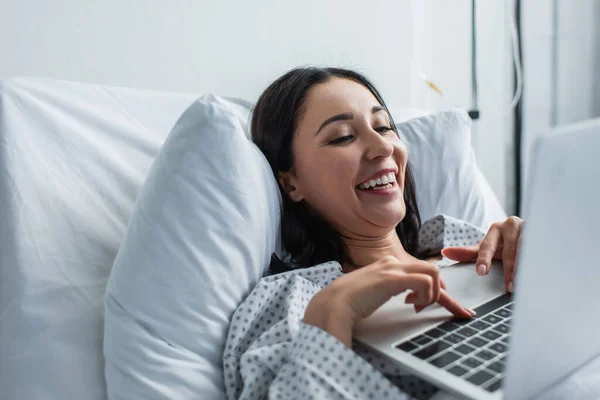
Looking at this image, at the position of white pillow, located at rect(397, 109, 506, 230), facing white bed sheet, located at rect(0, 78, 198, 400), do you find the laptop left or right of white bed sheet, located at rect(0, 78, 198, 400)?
left

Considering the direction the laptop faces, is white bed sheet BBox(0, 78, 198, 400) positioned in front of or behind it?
in front

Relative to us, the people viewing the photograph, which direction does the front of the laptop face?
facing away from the viewer and to the left of the viewer

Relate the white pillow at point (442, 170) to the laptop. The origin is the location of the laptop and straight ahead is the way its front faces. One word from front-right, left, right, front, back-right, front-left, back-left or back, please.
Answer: front-right

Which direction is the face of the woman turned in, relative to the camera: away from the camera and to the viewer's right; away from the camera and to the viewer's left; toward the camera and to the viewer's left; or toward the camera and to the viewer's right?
toward the camera and to the viewer's right
